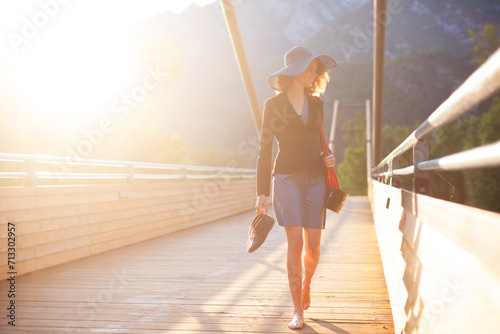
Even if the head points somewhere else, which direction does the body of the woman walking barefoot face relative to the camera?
toward the camera
